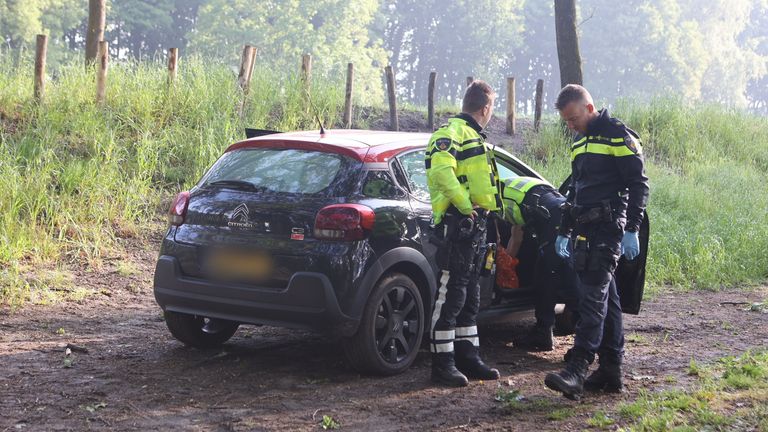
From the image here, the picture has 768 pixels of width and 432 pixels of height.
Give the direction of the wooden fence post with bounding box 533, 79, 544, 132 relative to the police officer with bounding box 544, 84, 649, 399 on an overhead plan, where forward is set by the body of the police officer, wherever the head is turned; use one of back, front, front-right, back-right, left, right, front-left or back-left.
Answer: back-right

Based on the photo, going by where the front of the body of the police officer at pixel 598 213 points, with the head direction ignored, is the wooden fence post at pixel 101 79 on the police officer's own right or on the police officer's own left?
on the police officer's own right

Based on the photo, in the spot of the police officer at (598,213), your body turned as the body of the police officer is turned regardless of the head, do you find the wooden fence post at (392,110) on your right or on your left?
on your right

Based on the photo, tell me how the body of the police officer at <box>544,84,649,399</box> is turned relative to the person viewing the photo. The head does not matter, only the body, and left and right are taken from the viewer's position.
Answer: facing the viewer and to the left of the viewer

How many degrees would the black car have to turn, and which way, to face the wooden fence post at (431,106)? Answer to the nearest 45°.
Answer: approximately 45° to its left

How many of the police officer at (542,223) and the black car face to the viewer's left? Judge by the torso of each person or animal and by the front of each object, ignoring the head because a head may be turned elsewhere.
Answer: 1

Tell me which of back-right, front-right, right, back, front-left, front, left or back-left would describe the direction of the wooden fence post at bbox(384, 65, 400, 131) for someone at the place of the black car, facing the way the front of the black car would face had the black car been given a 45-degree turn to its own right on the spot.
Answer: left

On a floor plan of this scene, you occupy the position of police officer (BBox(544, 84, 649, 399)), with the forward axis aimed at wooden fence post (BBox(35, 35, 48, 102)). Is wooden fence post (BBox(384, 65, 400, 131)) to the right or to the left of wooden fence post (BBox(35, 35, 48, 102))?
right

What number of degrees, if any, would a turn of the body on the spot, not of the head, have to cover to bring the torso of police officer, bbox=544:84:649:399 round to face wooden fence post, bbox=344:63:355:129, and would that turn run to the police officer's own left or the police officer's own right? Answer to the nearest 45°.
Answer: approximately 90° to the police officer's own right

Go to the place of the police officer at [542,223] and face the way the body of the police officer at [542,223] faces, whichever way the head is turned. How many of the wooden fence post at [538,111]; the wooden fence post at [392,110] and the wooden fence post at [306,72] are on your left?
0

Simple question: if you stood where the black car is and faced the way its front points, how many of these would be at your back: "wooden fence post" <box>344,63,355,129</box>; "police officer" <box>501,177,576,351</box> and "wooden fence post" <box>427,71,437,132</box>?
0

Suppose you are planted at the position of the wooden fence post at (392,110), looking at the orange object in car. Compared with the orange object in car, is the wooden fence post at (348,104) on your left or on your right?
right

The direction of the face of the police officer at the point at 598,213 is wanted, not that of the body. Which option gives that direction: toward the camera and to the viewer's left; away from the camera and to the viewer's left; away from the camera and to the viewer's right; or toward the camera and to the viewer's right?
toward the camera and to the viewer's left

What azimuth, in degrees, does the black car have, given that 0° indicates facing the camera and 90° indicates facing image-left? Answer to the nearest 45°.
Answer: approximately 225°

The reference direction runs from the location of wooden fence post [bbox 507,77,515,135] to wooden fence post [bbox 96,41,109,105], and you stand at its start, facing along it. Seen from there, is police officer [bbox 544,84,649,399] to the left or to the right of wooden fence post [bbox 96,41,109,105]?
left

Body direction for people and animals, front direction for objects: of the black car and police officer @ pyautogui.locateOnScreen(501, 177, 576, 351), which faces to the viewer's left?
the police officer

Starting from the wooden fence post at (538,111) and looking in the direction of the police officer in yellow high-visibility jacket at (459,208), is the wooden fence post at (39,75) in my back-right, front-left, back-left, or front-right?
front-right
